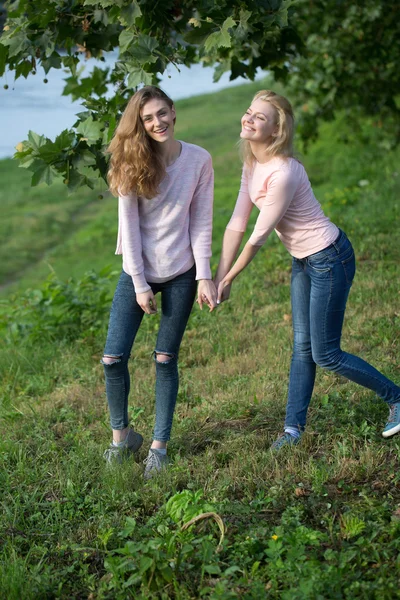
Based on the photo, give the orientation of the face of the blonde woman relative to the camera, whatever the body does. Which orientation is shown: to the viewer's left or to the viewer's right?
to the viewer's left

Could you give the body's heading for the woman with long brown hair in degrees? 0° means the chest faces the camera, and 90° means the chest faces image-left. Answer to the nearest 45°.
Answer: approximately 0°

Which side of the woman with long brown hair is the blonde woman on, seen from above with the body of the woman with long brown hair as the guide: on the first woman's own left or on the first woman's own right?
on the first woman's own left
